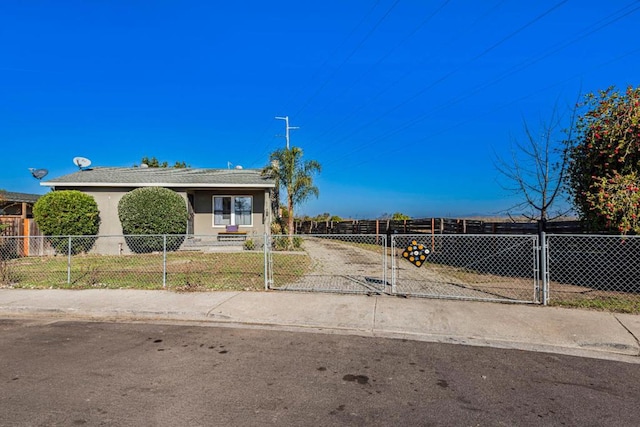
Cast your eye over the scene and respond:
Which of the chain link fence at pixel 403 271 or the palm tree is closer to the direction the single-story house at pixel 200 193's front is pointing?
the chain link fence

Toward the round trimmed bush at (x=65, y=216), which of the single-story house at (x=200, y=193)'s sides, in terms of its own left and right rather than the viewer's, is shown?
right

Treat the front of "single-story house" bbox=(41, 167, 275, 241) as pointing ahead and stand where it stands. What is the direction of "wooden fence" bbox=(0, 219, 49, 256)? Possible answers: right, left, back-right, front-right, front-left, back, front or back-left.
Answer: right

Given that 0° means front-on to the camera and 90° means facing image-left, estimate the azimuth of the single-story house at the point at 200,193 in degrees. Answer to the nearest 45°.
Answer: approximately 0°

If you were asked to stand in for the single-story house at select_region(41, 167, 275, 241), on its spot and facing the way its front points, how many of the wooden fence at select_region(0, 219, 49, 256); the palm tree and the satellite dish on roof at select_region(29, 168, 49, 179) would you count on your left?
1

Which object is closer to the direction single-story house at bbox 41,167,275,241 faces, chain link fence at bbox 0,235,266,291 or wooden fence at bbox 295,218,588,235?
the chain link fence

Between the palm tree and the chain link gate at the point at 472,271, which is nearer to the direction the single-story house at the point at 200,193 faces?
the chain link gate

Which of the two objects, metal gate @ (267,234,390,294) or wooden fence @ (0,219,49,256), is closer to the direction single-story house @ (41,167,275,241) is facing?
the metal gate

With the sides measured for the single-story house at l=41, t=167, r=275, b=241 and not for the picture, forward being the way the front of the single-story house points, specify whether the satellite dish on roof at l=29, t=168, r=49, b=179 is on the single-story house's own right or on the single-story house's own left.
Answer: on the single-story house's own right

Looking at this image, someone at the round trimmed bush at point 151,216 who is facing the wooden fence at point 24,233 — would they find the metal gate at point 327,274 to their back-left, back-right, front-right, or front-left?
back-left
